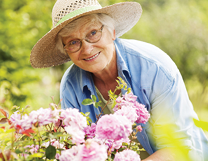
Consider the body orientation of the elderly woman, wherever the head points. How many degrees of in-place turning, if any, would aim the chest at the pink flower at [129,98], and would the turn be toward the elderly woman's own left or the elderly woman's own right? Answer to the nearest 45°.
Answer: approximately 45° to the elderly woman's own left

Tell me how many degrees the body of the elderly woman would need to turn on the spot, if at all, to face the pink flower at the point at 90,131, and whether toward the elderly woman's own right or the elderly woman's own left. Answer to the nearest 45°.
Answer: approximately 45° to the elderly woman's own left

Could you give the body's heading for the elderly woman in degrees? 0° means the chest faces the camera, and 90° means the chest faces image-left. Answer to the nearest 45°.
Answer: approximately 45°

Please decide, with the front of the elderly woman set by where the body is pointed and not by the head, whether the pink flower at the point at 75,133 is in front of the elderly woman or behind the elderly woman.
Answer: in front
